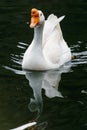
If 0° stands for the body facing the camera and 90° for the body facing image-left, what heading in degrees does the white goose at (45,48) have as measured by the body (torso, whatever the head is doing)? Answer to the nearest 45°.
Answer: approximately 45°
